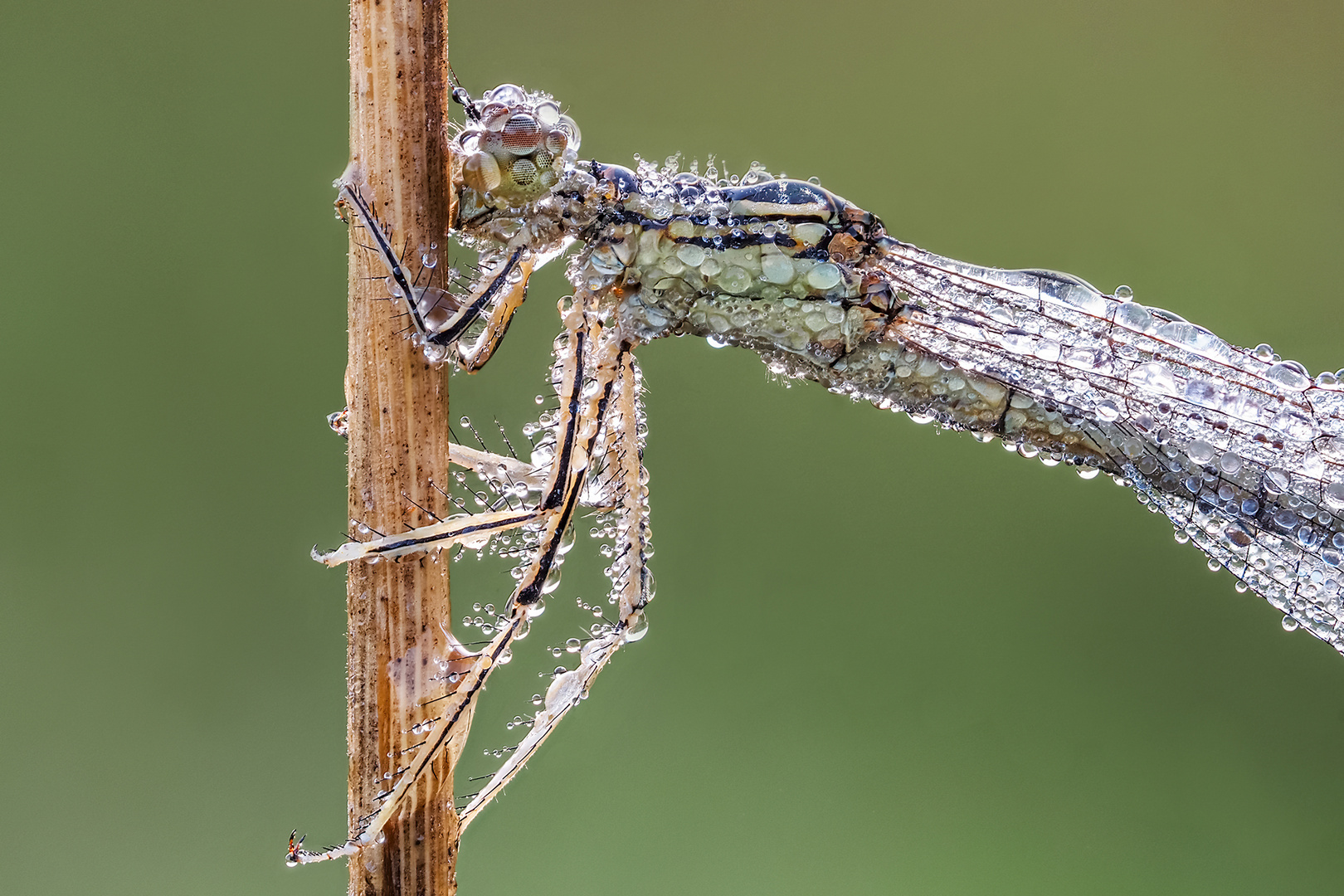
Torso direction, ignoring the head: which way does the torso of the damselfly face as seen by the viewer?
to the viewer's left
